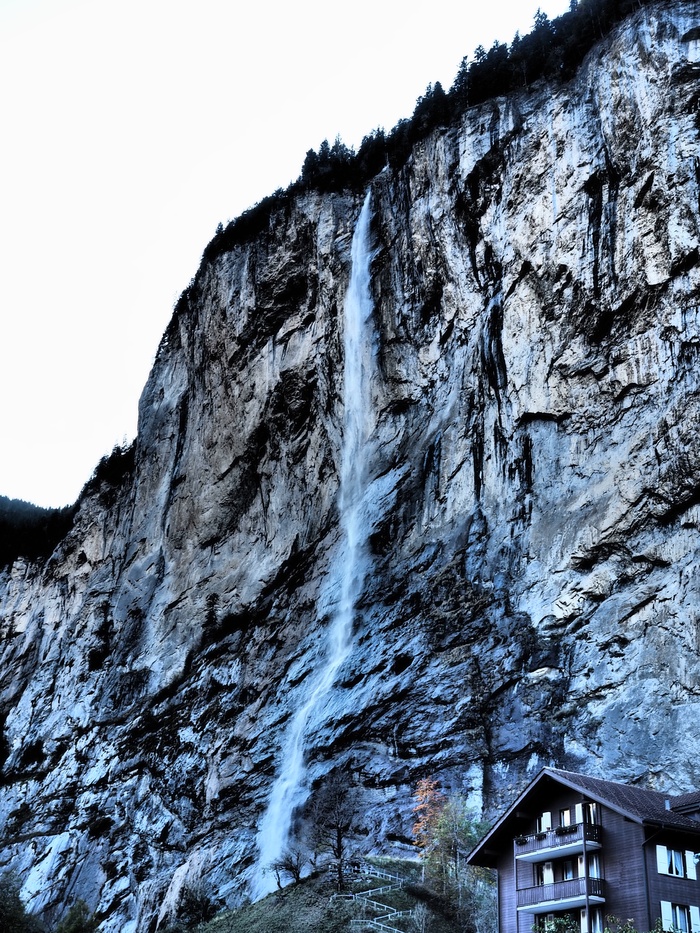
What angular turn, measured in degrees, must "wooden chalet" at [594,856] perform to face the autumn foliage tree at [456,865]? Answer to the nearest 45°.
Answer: approximately 90° to its right

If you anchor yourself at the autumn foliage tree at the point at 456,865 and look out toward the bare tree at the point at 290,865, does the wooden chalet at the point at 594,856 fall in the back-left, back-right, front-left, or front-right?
back-left

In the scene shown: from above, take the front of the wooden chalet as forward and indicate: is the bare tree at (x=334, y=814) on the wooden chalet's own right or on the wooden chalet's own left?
on the wooden chalet's own right

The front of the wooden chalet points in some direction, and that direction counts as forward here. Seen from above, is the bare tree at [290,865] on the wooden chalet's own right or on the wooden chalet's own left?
on the wooden chalet's own right

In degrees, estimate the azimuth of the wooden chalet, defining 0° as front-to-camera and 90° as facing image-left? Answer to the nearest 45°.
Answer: approximately 45°
